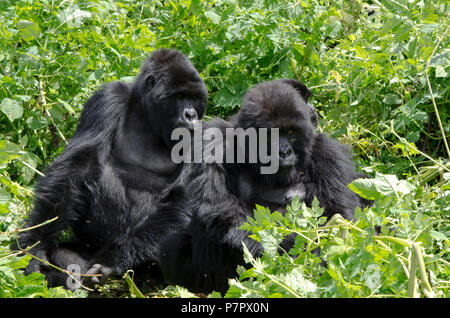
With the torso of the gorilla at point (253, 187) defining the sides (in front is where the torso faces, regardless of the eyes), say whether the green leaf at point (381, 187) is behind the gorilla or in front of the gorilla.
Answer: in front

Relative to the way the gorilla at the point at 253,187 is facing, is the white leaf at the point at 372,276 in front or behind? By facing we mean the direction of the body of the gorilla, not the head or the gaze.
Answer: in front

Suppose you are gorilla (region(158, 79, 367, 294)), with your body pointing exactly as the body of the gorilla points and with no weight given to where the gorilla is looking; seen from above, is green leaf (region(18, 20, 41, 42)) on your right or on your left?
on your right

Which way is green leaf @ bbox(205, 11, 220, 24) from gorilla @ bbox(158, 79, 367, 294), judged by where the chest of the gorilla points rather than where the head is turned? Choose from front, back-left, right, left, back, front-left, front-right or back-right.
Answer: back

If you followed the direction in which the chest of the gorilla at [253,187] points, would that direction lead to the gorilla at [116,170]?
no

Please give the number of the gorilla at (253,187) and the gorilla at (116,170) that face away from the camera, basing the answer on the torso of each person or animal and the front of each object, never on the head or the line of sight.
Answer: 0

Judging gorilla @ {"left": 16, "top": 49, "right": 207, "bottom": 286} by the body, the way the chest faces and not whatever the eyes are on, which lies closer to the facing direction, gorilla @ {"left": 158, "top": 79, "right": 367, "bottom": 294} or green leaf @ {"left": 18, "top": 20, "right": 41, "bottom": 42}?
the gorilla

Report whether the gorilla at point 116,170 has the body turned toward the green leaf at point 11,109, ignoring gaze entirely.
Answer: no

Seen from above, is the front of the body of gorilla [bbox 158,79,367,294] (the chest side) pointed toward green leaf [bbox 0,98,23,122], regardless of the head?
no

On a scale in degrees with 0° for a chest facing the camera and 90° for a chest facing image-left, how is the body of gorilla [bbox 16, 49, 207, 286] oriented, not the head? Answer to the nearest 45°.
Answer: approximately 315°

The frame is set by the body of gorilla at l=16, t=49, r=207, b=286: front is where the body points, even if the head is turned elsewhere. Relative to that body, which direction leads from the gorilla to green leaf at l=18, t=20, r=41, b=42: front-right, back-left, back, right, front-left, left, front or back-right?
back

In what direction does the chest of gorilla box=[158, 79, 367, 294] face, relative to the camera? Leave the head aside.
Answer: toward the camera
